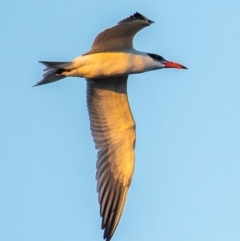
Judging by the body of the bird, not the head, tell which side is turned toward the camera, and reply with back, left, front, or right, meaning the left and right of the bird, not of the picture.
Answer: right
